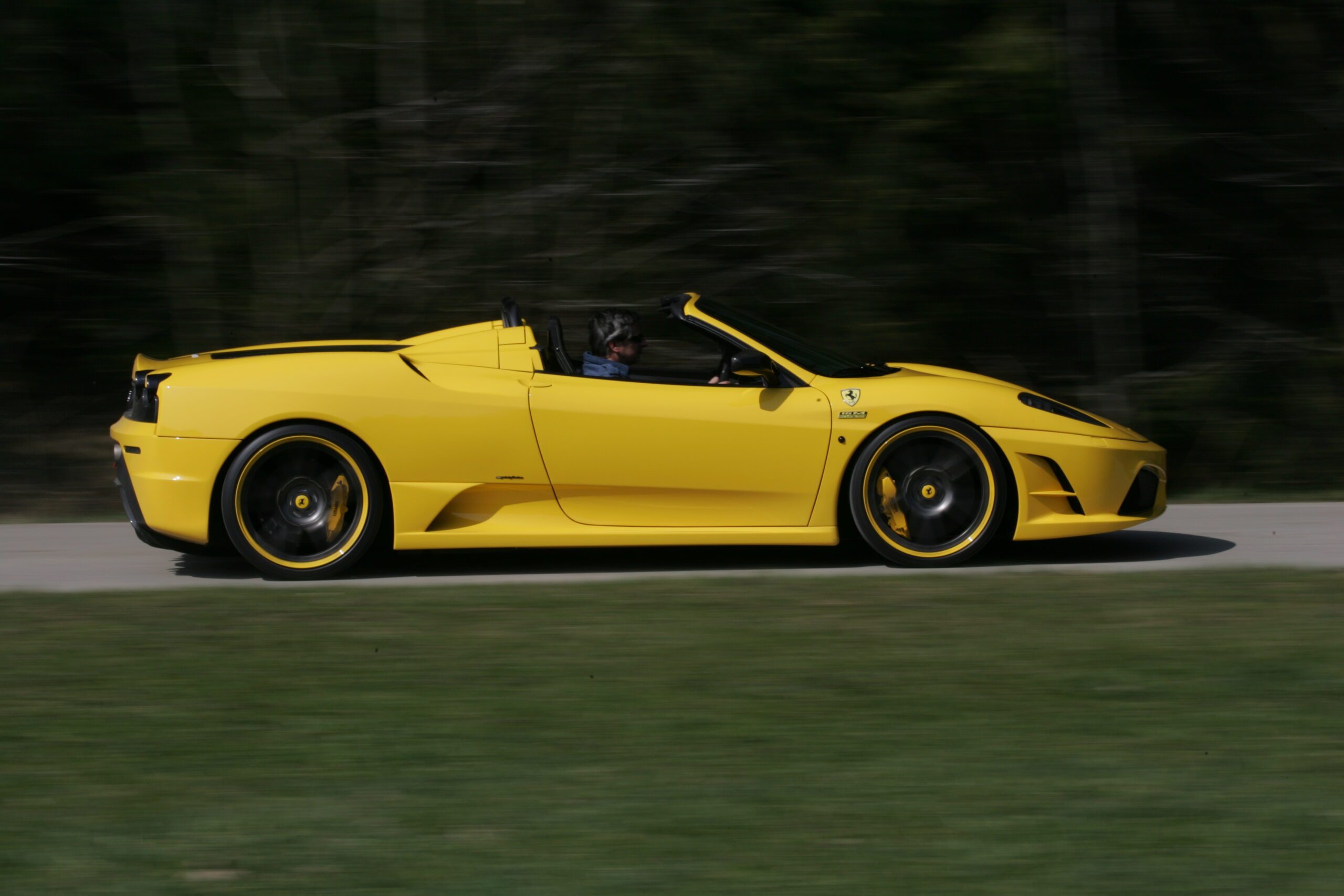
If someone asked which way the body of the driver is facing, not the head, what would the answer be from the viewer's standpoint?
to the viewer's right

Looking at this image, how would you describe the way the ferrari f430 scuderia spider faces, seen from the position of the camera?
facing to the right of the viewer

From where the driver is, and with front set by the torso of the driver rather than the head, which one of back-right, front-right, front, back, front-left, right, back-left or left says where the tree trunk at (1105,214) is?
front-left

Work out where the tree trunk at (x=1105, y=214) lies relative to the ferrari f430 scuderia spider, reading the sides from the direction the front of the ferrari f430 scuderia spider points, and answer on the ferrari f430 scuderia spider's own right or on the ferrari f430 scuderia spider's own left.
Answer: on the ferrari f430 scuderia spider's own left

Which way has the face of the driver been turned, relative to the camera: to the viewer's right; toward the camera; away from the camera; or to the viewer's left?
to the viewer's right
